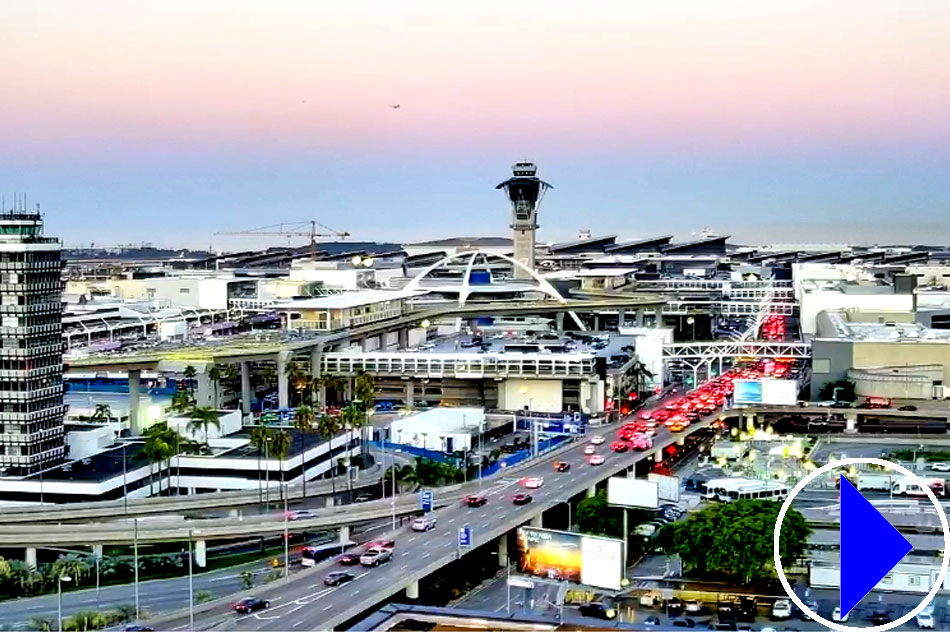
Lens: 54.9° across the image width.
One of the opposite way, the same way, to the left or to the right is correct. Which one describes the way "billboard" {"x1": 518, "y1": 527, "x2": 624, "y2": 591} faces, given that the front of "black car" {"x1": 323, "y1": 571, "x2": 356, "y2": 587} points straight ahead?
the opposite way

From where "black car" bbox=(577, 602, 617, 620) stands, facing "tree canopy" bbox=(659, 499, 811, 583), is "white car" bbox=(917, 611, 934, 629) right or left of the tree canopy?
right

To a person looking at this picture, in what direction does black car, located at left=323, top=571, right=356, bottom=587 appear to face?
facing away from the viewer and to the right of the viewer

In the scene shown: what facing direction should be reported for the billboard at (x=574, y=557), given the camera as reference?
facing the viewer and to the left of the viewer

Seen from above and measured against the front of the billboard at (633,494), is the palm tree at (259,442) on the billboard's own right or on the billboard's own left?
on the billboard's own right

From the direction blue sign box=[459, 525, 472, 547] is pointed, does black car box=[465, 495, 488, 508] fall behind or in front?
behind

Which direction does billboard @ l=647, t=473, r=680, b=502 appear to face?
toward the camera

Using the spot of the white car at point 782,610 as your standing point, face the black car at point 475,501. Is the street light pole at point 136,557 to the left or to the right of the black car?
left

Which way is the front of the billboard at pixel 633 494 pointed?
toward the camera

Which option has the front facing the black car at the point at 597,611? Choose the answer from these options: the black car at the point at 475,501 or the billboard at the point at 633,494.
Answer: the billboard

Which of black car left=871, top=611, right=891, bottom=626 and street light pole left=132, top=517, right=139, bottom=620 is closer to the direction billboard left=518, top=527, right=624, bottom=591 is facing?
the street light pole

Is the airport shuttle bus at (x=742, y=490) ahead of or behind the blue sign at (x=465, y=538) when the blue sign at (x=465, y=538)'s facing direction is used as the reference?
behind

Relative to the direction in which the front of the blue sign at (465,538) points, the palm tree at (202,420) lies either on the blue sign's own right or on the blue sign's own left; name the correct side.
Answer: on the blue sign's own right

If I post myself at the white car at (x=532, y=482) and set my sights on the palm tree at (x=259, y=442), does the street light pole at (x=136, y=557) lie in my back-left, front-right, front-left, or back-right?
front-left

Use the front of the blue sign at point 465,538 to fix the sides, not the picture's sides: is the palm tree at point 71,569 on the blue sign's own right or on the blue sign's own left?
on the blue sign's own right

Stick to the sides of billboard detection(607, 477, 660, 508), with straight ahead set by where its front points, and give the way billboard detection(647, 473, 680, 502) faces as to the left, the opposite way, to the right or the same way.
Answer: the same way
